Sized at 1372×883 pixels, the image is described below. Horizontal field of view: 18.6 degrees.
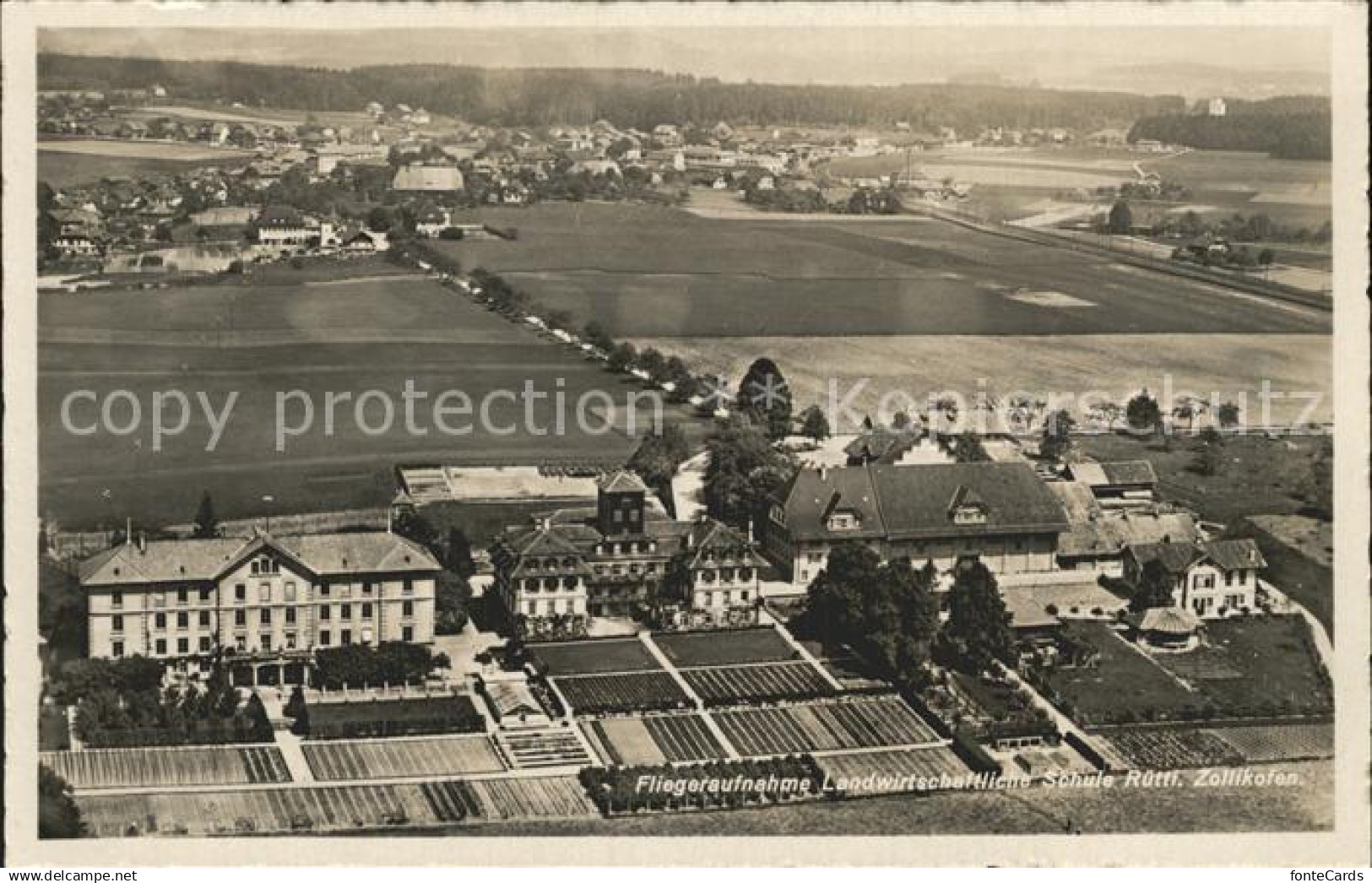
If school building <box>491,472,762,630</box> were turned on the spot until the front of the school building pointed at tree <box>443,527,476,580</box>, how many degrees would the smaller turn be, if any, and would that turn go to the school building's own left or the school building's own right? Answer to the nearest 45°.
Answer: approximately 90° to the school building's own right

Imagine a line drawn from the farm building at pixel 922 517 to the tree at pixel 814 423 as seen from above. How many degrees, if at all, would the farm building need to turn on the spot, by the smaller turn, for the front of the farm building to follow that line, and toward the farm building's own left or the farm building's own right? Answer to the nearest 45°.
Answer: approximately 135° to the farm building's own right

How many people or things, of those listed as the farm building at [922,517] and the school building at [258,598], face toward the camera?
2

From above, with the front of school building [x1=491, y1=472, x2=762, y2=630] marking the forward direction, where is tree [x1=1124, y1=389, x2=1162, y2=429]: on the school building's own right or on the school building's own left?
on the school building's own left

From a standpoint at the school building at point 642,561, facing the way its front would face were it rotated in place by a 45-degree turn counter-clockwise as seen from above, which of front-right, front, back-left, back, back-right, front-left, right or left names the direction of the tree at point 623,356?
back-left

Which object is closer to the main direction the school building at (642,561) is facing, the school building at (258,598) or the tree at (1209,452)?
the school building at (258,598)
